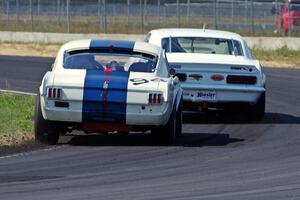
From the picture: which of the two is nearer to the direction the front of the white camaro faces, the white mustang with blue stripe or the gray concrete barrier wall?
the gray concrete barrier wall

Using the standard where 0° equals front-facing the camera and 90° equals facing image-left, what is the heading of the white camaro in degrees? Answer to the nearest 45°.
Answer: approximately 180°

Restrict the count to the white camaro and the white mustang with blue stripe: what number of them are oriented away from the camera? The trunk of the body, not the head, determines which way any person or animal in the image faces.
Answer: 2

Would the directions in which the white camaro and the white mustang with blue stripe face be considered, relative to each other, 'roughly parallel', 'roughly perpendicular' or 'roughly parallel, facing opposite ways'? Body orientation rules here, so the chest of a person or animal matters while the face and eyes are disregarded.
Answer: roughly parallel

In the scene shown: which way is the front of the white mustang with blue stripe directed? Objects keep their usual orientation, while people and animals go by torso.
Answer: away from the camera

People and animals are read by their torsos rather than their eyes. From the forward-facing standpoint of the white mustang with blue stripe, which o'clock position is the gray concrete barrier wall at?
The gray concrete barrier wall is roughly at 12 o'clock from the white mustang with blue stripe.

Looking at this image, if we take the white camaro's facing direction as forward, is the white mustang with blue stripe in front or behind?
behind
